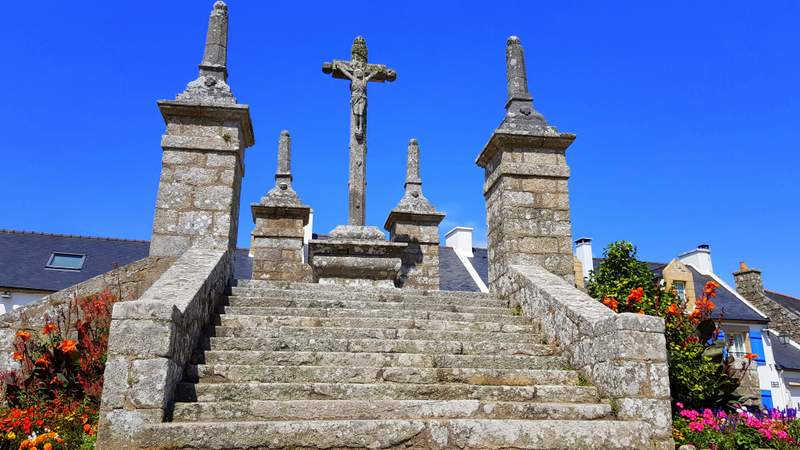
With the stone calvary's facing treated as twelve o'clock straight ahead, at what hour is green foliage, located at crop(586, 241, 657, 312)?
The green foliage is roughly at 8 o'clock from the stone calvary.

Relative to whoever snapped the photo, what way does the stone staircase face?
facing the viewer

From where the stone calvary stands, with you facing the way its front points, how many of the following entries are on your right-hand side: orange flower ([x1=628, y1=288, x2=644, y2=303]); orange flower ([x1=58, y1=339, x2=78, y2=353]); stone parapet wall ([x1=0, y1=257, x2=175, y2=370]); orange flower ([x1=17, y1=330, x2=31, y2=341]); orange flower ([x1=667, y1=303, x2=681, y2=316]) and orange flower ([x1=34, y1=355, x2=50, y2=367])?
4

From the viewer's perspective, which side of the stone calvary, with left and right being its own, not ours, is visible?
front

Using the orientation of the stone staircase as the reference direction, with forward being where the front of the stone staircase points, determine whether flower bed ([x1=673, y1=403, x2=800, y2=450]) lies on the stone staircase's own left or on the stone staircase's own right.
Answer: on the stone staircase's own left

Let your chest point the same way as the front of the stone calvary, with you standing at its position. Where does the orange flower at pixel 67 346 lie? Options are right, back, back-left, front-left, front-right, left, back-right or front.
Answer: right

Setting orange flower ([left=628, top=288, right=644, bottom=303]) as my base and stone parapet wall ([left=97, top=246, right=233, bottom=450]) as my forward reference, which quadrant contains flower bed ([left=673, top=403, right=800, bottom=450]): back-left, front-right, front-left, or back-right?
front-left

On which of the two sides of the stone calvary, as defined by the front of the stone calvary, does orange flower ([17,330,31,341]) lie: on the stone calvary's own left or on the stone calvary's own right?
on the stone calvary's own right

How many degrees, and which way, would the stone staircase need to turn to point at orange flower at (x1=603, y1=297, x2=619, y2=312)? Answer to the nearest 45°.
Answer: approximately 135° to its left

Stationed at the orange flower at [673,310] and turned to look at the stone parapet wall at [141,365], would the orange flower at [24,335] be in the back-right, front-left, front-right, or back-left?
front-right

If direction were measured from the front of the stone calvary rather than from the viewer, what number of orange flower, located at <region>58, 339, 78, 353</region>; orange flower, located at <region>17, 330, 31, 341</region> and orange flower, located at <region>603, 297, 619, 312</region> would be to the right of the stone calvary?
2

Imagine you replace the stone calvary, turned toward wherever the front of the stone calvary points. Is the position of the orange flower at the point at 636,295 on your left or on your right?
on your left

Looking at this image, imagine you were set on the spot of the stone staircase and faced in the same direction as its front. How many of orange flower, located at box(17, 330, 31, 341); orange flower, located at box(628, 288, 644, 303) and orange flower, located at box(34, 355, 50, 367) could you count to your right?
2
